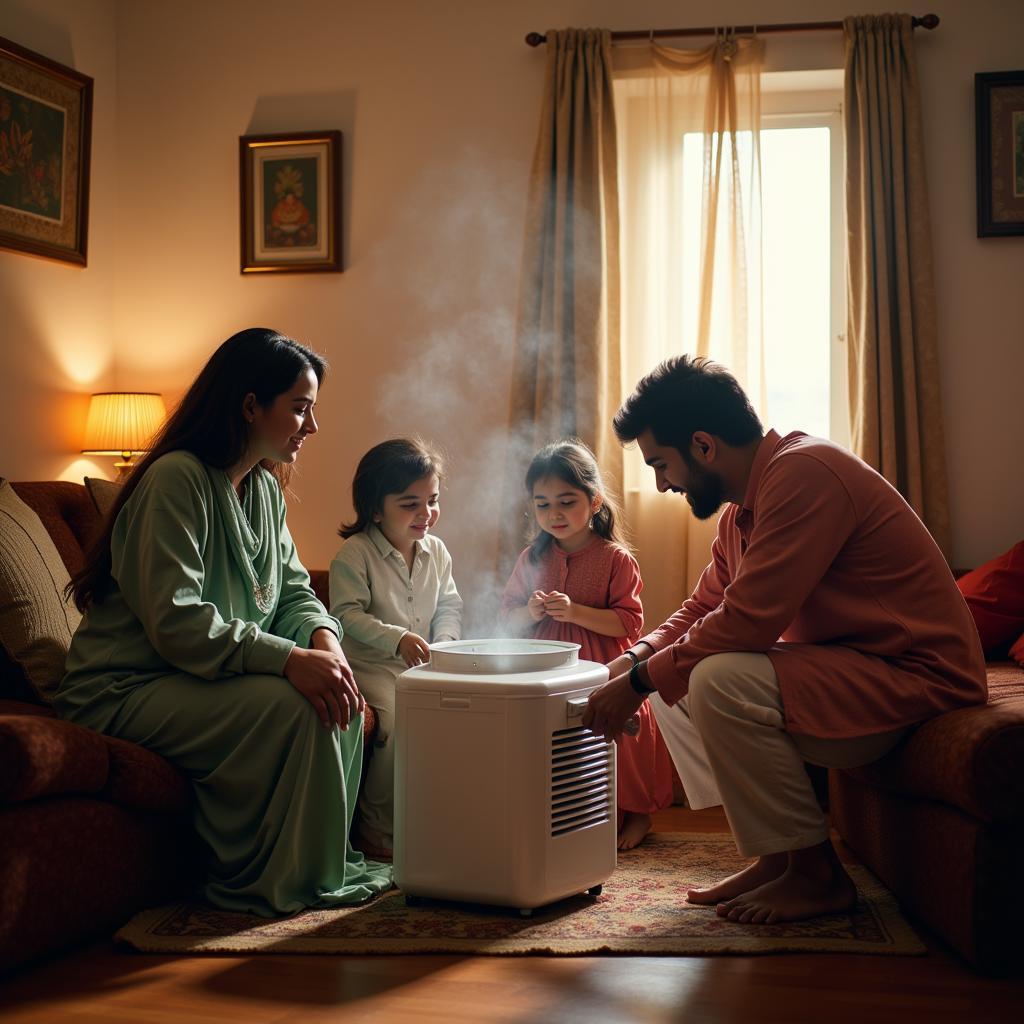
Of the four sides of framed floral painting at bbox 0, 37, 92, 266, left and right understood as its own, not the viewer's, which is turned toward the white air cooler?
front

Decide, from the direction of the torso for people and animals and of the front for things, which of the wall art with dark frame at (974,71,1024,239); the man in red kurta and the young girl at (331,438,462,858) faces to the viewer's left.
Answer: the man in red kurta

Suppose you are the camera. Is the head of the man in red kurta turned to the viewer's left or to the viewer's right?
to the viewer's left

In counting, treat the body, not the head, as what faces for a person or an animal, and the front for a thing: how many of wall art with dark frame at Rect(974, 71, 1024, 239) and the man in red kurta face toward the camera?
1

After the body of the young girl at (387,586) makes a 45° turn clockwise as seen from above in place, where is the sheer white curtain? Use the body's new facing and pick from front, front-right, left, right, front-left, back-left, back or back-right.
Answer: back-left

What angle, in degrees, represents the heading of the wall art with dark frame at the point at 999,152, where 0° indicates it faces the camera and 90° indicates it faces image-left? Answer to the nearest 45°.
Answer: approximately 0°

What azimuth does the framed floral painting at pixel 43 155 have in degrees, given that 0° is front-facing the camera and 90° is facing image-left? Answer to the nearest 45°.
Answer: approximately 315°

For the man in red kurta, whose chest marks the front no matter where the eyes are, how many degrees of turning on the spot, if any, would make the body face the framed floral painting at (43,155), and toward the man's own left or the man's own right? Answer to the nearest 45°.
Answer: approximately 45° to the man's own right

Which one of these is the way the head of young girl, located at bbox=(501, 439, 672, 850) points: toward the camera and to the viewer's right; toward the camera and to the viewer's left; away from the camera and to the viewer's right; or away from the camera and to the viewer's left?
toward the camera and to the viewer's left

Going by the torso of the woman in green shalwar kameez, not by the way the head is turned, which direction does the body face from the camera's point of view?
to the viewer's right

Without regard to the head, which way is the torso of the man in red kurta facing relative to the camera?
to the viewer's left
